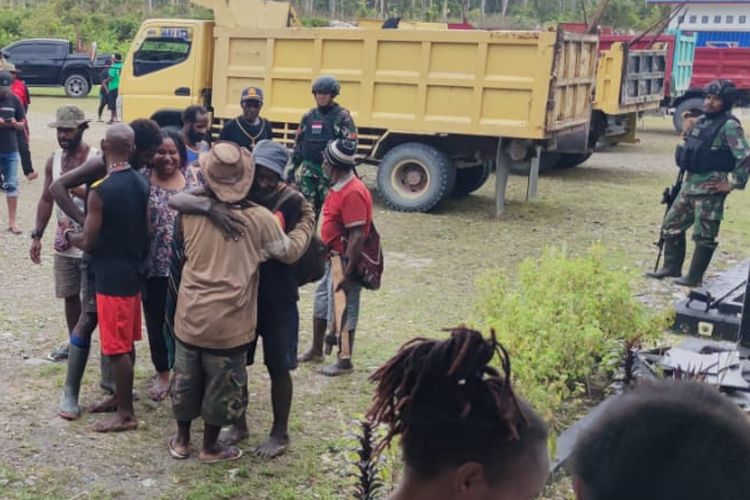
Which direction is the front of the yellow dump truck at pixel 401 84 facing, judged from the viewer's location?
facing to the left of the viewer

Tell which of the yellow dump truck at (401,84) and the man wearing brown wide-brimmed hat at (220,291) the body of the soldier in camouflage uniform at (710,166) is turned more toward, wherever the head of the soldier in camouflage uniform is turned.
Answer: the man wearing brown wide-brimmed hat

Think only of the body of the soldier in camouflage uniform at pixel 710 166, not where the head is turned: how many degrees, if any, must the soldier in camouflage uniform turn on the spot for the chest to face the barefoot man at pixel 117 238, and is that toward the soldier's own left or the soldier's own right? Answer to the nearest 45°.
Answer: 0° — they already face them

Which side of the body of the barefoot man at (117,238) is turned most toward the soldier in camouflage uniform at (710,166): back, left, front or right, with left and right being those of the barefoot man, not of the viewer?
right

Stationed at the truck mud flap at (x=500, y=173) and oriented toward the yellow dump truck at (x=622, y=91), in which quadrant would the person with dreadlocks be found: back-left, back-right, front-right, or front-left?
back-right

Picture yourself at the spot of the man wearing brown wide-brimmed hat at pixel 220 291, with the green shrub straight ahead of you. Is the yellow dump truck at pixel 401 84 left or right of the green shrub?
left

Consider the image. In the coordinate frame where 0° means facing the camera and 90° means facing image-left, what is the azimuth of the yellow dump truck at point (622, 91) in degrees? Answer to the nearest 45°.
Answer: approximately 135°

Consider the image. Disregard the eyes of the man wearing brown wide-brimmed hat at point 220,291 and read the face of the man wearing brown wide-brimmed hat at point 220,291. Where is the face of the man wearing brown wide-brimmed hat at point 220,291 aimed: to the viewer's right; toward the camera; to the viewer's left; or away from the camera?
away from the camera

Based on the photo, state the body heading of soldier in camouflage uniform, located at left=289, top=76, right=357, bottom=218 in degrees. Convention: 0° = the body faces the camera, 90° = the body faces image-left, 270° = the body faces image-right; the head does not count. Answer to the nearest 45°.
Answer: approximately 45°

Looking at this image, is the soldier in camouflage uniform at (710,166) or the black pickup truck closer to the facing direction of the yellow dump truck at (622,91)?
the black pickup truck

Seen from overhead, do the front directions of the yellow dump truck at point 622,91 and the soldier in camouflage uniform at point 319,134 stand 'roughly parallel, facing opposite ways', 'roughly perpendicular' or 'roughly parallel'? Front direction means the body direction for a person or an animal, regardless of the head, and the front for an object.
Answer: roughly perpendicular
